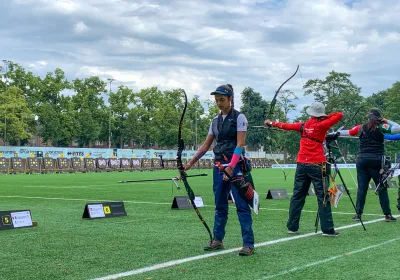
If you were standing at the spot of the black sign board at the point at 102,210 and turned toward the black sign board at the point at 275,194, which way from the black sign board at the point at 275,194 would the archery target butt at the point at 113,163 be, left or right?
left

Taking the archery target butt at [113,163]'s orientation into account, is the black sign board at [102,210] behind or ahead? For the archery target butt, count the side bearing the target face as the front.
ahead

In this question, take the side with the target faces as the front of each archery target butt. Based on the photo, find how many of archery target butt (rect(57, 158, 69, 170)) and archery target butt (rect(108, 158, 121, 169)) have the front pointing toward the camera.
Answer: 2

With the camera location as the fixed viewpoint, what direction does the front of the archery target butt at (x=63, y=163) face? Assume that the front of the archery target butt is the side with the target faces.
facing the viewer

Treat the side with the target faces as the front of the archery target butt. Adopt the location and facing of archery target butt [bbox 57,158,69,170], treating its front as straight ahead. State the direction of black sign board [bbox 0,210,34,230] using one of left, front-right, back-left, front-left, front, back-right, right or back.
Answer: front

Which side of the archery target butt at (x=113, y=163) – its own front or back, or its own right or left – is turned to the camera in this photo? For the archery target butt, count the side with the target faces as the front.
front

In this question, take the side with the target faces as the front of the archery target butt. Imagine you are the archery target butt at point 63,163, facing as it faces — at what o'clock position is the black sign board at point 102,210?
the black sign board at point 102,210 is roughly at 12 o'clock from the archery target butt at point 63,163.
